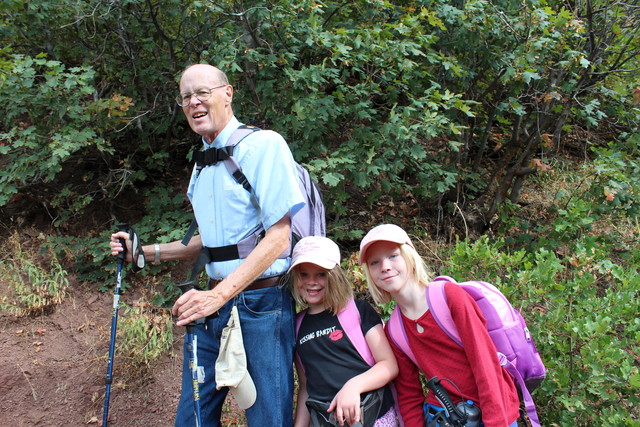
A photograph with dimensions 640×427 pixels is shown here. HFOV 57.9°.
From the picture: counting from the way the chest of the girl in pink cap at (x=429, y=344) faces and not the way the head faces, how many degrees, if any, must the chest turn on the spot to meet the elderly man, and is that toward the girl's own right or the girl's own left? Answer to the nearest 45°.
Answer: approximately 45° to the girl's own right

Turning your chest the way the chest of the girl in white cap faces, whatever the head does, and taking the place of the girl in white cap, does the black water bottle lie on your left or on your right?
on your left

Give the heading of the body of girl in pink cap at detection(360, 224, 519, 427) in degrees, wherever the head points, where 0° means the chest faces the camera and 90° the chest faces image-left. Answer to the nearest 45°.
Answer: approximately 45°

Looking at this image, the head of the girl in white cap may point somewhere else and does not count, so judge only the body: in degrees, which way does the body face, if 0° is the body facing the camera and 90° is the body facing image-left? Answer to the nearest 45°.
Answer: approximately 45°
